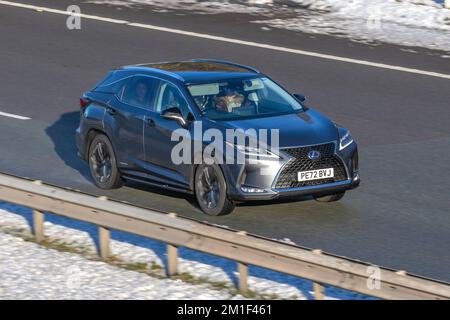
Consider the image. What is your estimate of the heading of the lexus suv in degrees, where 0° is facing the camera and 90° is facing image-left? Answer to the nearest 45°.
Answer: approximately 315°
